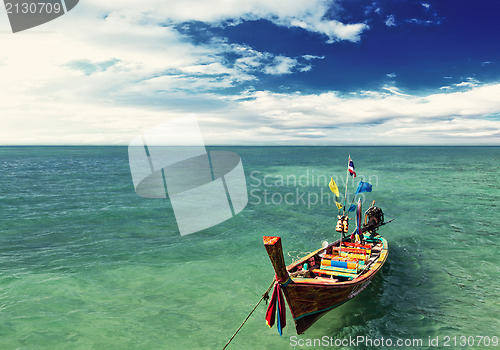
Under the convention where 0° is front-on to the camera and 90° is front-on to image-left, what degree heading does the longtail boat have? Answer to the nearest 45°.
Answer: approximately 45°
